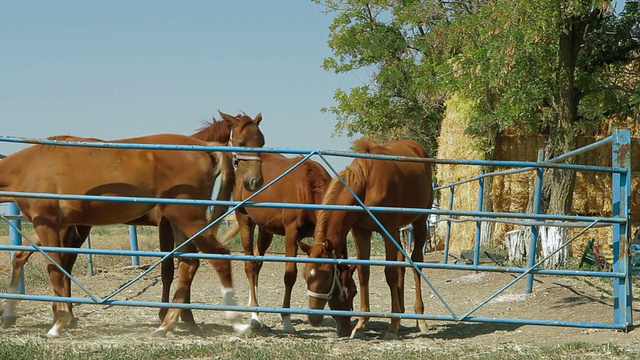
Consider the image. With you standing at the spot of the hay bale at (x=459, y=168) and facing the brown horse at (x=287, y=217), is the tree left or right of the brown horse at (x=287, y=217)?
left

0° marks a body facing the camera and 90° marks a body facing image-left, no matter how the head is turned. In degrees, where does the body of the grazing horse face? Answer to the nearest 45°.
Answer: approximately 45°

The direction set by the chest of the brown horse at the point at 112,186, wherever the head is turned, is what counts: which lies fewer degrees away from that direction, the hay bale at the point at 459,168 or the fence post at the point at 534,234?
the fence post

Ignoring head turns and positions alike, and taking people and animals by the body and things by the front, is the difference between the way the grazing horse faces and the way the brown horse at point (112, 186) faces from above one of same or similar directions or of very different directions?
very different directions

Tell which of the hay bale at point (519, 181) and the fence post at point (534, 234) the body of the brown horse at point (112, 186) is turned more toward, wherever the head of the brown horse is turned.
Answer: the fence post

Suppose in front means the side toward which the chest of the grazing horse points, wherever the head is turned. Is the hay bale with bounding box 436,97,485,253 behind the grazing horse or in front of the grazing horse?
behind

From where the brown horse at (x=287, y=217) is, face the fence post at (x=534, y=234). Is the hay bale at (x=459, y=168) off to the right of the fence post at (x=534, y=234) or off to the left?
left

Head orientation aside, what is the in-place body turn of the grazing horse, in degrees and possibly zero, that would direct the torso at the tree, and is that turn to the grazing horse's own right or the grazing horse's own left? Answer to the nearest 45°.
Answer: approximately 180°

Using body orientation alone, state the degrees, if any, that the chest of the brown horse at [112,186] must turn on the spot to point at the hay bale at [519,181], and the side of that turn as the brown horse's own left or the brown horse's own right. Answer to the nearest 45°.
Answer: approximately 45° to the brown horse's own left

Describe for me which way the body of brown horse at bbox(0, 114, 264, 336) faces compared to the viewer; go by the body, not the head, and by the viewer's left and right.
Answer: facing to the right of the viewer

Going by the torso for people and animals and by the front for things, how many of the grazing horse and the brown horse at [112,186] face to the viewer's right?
1

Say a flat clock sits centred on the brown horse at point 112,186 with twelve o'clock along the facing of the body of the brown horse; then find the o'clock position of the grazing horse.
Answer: The grazing horse is roughly at 12 o'clock from the brown horse.

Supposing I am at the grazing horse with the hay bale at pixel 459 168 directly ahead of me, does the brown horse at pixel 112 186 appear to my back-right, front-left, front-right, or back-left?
back-left
